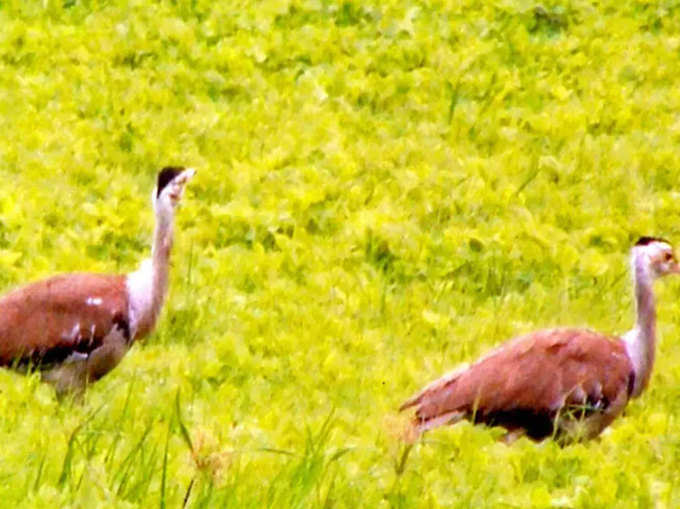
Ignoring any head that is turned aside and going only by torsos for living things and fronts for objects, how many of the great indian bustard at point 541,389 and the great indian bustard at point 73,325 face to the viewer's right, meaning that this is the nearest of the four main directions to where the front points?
2

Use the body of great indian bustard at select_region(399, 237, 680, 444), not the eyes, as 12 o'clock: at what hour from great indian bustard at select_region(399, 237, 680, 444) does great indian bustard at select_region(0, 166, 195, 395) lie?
great indian bustard at select_region(0, 166, 195, 395) is roughly at 6 o'clock from great indian bustard at select_region(399, 237, 680, 444).

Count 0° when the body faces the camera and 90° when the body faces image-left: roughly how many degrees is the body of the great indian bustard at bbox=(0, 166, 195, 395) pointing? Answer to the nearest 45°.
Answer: approximately 270°

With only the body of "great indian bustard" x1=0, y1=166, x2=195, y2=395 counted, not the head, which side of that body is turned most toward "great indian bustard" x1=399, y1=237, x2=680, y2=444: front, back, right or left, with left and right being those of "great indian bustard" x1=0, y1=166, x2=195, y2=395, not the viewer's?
front

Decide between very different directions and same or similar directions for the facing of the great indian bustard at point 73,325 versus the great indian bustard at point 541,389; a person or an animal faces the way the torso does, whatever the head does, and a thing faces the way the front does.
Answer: same or similar directions

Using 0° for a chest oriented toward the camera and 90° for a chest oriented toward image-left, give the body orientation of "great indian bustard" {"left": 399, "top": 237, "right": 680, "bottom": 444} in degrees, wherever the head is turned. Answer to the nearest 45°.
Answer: approximately 270°
